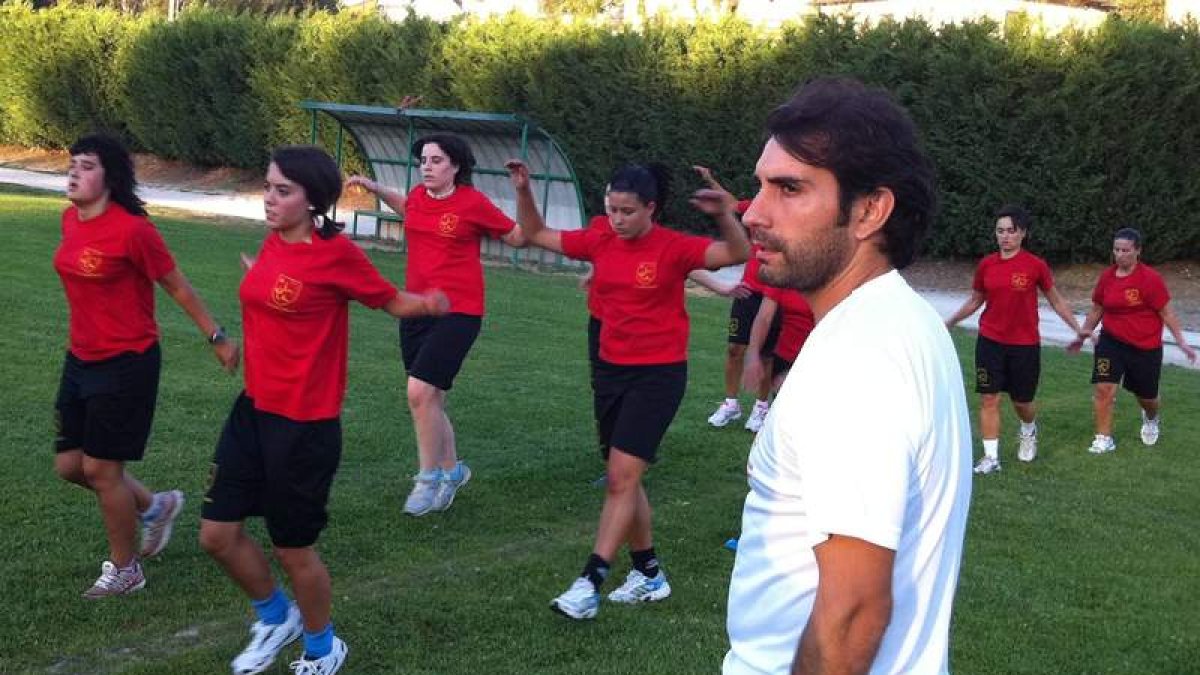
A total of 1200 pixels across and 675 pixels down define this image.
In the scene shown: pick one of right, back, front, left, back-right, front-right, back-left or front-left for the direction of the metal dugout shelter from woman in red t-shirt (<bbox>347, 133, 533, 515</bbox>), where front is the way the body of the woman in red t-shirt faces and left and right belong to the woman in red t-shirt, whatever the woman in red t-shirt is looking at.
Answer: back-right

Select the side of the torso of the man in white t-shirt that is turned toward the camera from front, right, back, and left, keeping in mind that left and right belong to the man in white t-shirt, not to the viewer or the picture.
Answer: left

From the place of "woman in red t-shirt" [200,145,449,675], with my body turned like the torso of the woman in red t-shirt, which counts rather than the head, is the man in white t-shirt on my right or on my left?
on my left

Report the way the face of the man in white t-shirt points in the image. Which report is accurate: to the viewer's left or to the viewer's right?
to the viewer's left

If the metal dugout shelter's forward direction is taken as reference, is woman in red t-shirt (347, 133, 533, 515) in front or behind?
in front

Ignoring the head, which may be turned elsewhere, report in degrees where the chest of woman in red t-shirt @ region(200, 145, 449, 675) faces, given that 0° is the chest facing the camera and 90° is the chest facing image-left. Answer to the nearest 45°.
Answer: approximately 45°

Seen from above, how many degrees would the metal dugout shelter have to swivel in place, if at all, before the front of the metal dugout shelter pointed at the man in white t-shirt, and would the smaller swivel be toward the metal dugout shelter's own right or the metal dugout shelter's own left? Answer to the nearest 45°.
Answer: approximately 45° to the metal dugout shelter's own left

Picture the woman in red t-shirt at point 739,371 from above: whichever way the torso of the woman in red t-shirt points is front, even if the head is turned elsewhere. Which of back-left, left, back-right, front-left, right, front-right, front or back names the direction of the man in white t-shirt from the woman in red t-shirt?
front-left

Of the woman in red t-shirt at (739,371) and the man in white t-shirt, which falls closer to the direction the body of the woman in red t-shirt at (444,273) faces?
the man in white t-shirt

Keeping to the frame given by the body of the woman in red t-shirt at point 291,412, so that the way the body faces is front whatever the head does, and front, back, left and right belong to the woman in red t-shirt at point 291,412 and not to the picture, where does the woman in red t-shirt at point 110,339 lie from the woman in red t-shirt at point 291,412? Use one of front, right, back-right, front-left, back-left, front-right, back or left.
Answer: right

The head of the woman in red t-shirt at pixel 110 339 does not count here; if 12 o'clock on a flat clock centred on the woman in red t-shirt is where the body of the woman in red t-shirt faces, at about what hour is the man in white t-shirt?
The man in white t-shirt is roughly at 10 o'clock from the woman in red t-shirt.

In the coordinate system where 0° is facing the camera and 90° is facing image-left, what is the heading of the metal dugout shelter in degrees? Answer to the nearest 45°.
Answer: approximately 45°

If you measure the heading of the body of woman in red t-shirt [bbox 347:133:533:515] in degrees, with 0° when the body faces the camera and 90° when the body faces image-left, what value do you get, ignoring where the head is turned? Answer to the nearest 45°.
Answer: approximately 45°
